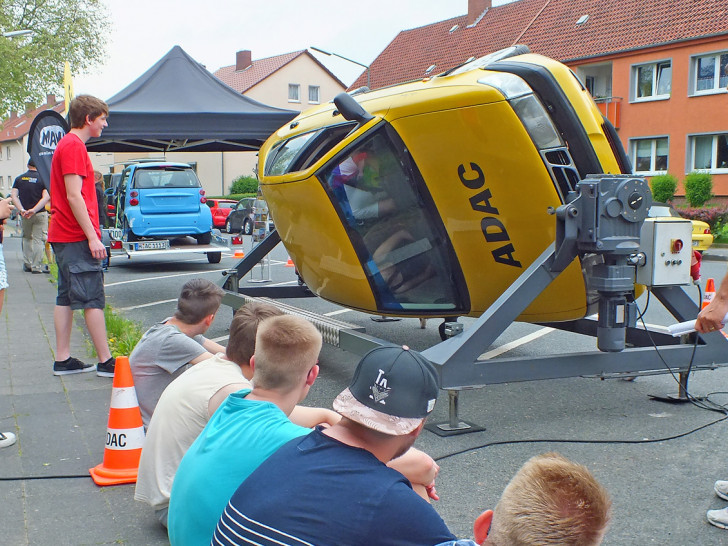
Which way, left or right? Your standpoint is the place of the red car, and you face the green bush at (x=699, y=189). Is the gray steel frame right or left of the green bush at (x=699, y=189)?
right

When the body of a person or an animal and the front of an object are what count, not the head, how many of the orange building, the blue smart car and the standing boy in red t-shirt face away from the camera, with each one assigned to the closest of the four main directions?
1

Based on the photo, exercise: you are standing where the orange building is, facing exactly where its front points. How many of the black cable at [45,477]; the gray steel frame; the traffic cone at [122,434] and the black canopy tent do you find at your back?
0

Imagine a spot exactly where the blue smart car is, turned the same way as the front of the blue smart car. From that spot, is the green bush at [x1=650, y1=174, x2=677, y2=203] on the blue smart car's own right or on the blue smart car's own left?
on the blue smart car's own right

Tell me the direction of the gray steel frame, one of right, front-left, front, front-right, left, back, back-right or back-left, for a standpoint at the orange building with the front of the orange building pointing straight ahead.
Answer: front-left

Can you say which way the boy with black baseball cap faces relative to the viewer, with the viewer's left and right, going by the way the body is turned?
facing away from the viewer and to the right of the viewer

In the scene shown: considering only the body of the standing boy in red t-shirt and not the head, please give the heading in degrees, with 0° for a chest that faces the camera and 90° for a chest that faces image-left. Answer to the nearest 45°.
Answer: approximately 270°

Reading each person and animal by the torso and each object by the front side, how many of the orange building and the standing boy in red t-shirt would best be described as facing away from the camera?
0

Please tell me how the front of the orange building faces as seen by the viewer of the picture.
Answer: facing the viewer and to the left of the viewer

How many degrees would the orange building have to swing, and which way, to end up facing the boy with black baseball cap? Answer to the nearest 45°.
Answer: approximately 45° to its left

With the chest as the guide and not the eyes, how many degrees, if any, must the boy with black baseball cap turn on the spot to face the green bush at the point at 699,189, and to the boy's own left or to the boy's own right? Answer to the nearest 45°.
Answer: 0° — they already face it

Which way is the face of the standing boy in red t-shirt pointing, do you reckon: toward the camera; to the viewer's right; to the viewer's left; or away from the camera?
to the viewer's right

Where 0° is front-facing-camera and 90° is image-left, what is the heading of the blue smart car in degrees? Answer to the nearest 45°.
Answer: approximately 180°

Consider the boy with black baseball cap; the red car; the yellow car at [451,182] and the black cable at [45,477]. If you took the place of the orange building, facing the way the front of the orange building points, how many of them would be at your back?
0

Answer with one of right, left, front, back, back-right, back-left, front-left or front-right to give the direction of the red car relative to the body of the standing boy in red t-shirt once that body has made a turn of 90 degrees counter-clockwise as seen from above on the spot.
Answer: front

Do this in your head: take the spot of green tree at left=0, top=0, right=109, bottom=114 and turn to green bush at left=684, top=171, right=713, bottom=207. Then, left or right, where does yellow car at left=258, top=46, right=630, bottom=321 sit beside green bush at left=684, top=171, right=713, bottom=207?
right

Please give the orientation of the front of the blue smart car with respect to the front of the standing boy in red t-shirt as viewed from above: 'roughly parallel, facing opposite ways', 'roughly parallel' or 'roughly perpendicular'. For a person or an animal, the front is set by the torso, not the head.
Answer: roughly perpendicular

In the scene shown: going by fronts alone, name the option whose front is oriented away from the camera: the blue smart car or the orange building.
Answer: the blue smart car
